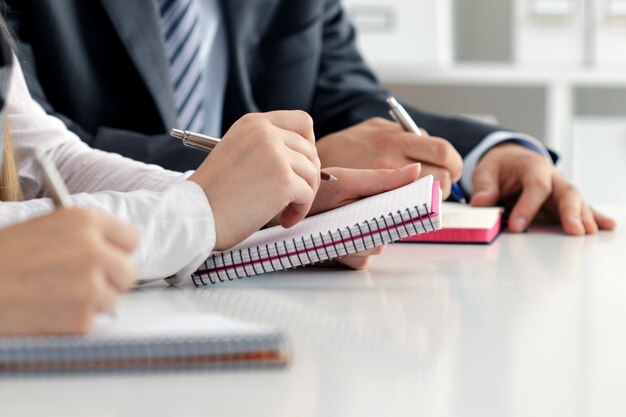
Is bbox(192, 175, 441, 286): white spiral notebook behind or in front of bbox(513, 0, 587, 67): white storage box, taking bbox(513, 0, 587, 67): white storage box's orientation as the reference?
in front

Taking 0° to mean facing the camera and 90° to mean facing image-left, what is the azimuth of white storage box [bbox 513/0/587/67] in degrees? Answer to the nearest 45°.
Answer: approximately 0°

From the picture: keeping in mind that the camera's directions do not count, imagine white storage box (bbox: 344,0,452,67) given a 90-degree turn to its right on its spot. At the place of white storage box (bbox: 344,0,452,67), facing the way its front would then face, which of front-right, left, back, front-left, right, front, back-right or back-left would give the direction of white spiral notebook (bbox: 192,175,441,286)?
left

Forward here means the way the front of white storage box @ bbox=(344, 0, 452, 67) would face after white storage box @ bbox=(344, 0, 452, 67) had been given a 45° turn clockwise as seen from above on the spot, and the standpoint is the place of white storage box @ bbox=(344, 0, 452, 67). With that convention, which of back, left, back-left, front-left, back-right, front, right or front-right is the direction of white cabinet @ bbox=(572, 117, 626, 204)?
back-left

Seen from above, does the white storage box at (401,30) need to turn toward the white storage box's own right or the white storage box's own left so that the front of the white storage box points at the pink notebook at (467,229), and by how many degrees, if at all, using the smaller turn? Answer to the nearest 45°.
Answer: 0° — it already faces it

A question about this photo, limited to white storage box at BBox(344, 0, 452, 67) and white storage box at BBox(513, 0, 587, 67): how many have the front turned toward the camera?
2

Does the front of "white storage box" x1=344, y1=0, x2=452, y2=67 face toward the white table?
yes

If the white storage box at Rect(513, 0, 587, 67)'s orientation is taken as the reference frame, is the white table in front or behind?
in front

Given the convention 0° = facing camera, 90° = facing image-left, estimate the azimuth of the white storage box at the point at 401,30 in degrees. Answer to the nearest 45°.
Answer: approximately 0°

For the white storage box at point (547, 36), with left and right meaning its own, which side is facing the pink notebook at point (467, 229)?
front
